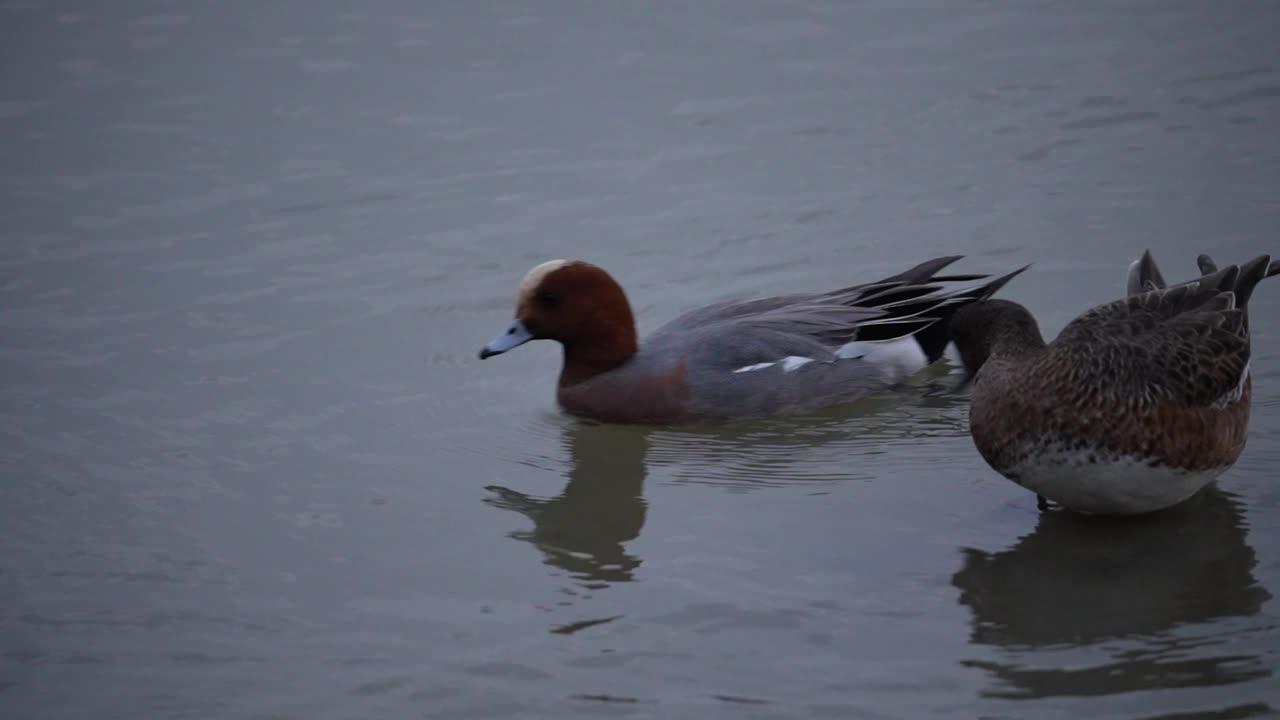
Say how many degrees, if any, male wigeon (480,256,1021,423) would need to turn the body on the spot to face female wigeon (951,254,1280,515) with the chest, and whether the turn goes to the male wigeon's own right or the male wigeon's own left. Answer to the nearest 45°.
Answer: approximately 135° to the male wigeon's own left

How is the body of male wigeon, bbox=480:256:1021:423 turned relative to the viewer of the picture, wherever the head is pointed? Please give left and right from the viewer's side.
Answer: facing to the left of the viewer
